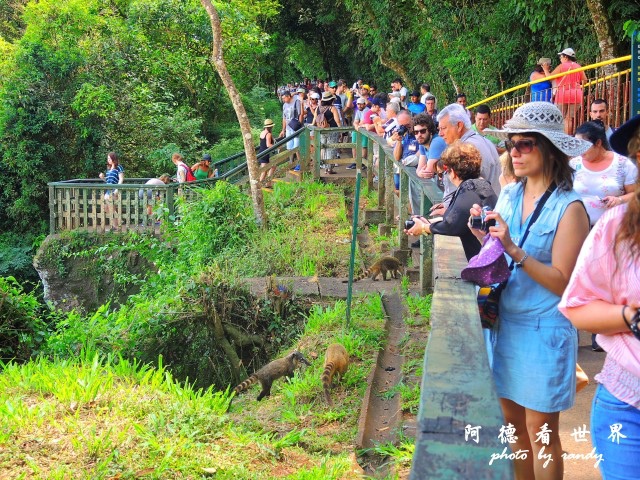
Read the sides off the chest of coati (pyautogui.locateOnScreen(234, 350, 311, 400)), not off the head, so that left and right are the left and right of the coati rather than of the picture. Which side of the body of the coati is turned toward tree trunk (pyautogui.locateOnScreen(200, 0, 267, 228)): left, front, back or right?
left

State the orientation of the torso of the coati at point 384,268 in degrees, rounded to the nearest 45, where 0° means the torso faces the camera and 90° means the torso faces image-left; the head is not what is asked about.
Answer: approximately 270°

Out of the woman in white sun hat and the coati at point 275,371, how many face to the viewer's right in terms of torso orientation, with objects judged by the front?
1

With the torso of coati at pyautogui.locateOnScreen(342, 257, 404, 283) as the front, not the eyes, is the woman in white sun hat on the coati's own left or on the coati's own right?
on the coati's own right

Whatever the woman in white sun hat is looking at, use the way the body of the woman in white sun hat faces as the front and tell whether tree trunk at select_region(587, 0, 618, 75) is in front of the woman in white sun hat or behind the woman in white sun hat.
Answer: behind

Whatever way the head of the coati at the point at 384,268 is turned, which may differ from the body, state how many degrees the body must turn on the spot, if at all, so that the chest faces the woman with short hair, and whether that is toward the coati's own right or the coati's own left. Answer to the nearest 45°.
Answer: approximately 90° to the coati's own right

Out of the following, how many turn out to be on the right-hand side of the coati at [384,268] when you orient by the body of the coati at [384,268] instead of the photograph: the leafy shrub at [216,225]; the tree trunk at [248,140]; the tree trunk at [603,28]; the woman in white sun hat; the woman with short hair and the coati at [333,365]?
3

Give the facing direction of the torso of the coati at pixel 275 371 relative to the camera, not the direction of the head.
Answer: to the viewer's right
